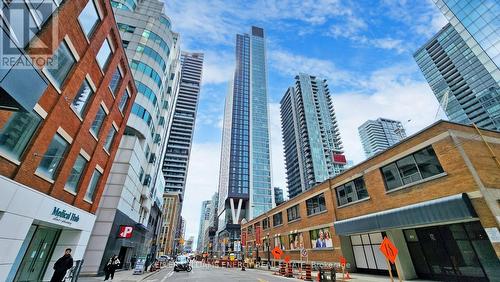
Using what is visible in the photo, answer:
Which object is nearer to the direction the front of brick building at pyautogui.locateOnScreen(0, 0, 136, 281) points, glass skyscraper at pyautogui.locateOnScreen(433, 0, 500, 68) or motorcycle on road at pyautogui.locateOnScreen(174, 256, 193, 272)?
the glass skyscraper

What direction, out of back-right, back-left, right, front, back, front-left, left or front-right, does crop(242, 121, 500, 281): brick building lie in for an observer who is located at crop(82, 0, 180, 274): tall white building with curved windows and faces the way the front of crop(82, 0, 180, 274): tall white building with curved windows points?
front

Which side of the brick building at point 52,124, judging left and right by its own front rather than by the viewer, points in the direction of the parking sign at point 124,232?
left

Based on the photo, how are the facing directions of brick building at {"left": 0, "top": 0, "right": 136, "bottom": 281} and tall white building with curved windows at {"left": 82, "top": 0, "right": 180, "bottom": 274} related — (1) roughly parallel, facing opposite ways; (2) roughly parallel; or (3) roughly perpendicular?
roughly parallel

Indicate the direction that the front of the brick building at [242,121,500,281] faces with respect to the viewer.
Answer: facing the viewer and to the left of the viewer

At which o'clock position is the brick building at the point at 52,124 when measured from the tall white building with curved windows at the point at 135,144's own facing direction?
The brick building is roughly at 2 o'clock from the tall white building with curved windows.

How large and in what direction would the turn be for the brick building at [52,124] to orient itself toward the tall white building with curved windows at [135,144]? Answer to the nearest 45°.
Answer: approximately 90° to its left

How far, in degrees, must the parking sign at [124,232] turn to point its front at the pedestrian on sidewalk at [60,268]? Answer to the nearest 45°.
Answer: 0° — it already faces them

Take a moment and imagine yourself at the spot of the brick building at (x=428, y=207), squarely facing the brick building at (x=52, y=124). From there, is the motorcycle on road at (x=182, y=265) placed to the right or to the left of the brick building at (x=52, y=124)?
right

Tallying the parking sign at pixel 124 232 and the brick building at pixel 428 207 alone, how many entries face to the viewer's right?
0

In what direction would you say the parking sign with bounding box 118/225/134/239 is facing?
toward the camera

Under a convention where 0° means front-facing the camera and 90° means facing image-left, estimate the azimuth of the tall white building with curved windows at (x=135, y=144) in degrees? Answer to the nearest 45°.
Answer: approximately 315°

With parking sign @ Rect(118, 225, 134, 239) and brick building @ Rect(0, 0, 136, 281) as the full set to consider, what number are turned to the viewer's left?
0

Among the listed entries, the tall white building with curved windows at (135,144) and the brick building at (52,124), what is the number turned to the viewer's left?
0

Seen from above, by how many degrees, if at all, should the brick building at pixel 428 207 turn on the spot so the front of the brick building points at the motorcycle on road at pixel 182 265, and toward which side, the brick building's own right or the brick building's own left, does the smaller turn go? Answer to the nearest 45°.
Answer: approximately 45° to the brick building's own right

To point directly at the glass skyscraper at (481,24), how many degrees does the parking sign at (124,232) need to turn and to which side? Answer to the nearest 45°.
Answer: approximately 45° to its left

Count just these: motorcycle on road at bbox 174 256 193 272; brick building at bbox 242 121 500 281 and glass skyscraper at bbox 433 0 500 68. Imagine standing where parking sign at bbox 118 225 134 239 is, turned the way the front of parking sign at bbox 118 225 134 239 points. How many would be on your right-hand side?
0

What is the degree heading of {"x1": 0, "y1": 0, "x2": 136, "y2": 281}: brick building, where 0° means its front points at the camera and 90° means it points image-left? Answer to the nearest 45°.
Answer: approximately 315°

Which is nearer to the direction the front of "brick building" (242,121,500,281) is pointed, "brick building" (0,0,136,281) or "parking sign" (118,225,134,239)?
the brick building

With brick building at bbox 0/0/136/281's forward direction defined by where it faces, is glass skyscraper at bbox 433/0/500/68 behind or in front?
in front

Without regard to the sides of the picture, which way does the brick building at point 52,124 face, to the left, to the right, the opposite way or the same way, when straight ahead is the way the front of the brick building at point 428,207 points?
the opposite way
